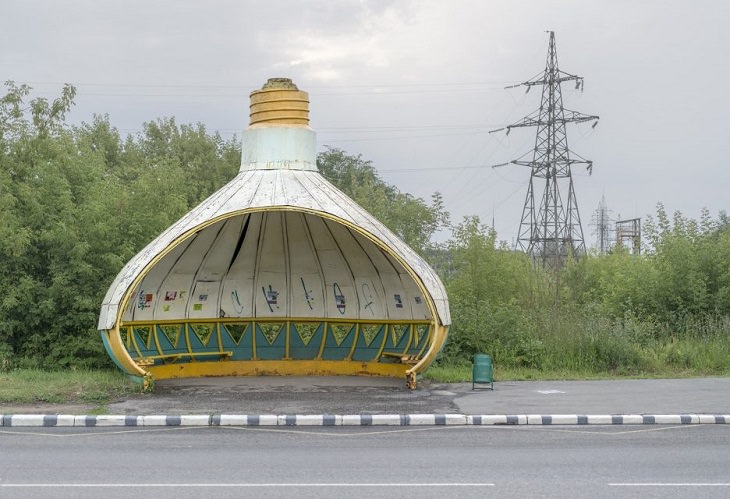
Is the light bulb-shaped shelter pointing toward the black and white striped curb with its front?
yes

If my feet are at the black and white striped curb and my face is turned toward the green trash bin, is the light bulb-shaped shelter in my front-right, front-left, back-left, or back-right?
front-left

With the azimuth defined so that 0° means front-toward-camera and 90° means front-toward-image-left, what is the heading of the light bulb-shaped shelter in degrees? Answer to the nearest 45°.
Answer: approximately 0°

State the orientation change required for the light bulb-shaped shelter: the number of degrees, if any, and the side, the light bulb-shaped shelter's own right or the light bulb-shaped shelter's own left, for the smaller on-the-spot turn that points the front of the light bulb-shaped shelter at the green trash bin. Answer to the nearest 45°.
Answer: approximately 45° to the light bulb-shaped shelter's own left

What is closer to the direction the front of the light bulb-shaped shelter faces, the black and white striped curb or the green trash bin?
the black and white striped curb
